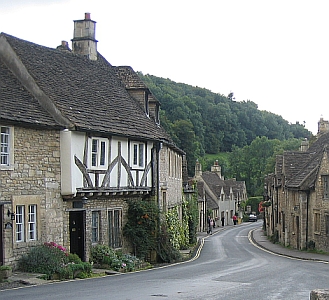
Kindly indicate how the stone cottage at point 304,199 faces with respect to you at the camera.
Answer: facing the viewer and to the left of the viewer

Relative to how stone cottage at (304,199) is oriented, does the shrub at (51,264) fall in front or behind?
in front

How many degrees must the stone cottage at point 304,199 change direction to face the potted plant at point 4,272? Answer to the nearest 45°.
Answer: approximately 45° to its left

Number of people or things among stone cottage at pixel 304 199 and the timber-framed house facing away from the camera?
0

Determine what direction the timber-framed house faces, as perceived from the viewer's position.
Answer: facing the viewer and to the right of the viewer
